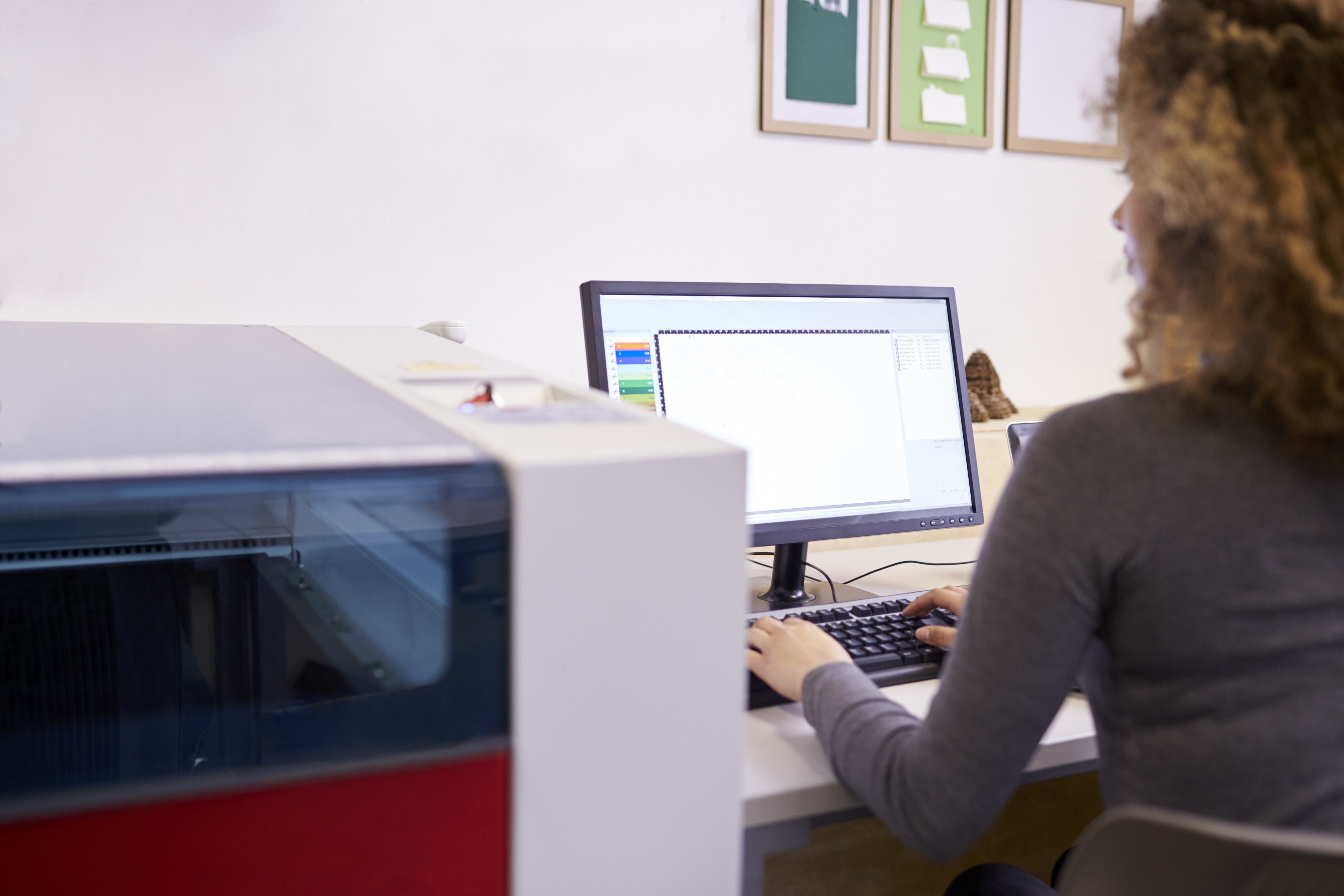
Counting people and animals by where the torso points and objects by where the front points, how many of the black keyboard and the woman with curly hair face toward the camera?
1

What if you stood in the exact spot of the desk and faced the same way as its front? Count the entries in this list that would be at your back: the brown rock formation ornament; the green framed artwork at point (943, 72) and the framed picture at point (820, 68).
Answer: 3

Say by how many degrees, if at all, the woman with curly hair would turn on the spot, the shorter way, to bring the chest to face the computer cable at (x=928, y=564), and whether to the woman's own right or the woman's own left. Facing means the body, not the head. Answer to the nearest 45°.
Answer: approximately 45° to the woman's own right

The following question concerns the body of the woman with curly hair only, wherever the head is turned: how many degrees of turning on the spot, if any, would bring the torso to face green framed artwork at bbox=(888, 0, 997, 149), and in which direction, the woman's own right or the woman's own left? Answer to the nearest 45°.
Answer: approximately 45° to the woman's own right

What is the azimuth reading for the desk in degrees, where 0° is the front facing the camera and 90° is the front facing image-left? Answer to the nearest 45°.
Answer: approximately 0°

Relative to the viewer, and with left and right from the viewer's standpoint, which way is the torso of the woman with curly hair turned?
facing away from the viewer and to the left of the viewer

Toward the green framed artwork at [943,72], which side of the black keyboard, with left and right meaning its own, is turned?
back

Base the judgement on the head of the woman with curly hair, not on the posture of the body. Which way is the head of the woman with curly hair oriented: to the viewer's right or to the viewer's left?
to the viewer's left

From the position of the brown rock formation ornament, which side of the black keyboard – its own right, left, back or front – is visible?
back
